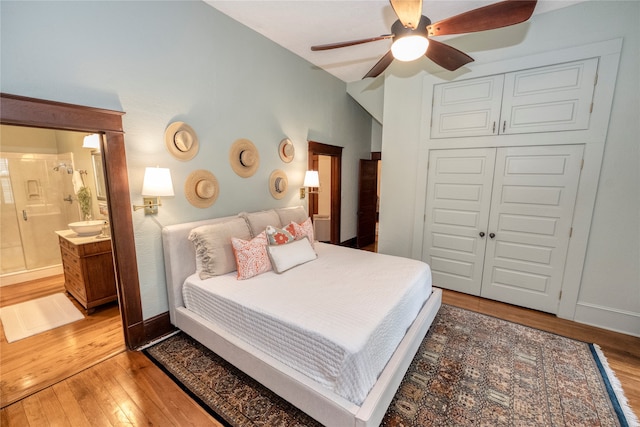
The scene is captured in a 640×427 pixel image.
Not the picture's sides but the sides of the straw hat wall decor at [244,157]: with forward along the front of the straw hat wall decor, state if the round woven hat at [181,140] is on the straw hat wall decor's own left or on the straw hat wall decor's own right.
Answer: on the straw hat wall decor's own right

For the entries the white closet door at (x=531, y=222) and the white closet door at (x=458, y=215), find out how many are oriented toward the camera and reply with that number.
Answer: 2

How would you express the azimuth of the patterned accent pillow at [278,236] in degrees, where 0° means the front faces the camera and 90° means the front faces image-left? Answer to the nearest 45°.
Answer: approximately 315°

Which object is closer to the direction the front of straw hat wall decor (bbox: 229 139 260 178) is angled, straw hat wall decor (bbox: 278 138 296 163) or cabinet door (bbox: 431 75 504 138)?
the cabinet door

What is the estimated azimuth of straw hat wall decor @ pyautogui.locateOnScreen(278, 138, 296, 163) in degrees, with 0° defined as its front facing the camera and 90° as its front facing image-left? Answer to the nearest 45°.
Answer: approximately 315°

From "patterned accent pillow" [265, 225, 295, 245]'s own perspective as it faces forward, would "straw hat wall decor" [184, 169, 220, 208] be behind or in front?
behind

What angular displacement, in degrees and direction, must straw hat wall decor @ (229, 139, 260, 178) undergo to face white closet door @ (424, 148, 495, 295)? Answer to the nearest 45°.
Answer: approximately 45° to its left

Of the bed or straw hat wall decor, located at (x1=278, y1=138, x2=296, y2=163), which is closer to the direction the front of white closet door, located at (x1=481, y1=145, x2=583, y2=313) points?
the bed

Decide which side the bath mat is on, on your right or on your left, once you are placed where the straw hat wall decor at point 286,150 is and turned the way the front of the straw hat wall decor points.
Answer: on your right

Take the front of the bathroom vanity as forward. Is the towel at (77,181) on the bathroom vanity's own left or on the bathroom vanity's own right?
on the bathroom vanity's own right

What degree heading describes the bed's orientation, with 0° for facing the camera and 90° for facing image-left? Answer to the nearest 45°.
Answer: approximately 315°
